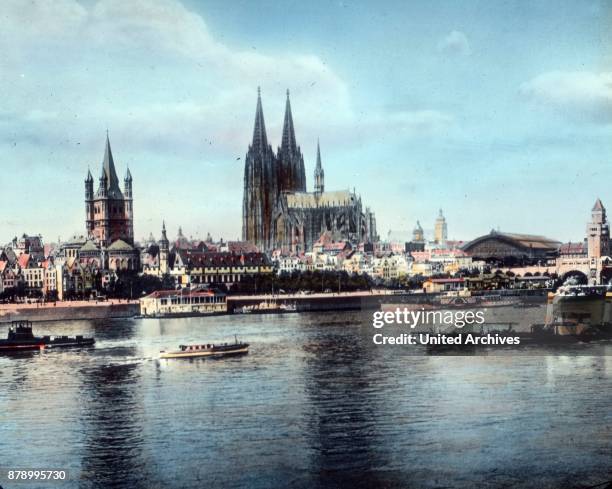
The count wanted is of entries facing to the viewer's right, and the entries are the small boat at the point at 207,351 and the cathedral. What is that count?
1

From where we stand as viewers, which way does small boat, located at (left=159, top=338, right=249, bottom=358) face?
facing to the right of the viewer

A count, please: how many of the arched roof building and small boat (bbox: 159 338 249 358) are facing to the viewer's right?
1

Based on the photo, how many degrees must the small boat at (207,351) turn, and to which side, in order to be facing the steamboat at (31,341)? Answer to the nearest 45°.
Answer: approximately 135° to its left

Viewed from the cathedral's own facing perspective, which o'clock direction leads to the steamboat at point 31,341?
The steamboat is roughly at 8 o'clock from the cathedral.

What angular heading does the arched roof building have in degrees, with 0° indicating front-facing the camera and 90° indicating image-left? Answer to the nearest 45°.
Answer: approximately 45°

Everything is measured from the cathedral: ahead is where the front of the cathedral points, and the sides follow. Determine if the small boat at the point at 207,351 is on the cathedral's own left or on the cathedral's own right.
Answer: on the cathedral's own left

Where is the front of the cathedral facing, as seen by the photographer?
facing away from the viewer and to the left of the viewer

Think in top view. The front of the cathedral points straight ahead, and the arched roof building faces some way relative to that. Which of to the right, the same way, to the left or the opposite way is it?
to the left

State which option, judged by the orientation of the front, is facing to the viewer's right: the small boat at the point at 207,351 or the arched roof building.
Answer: the small boat
